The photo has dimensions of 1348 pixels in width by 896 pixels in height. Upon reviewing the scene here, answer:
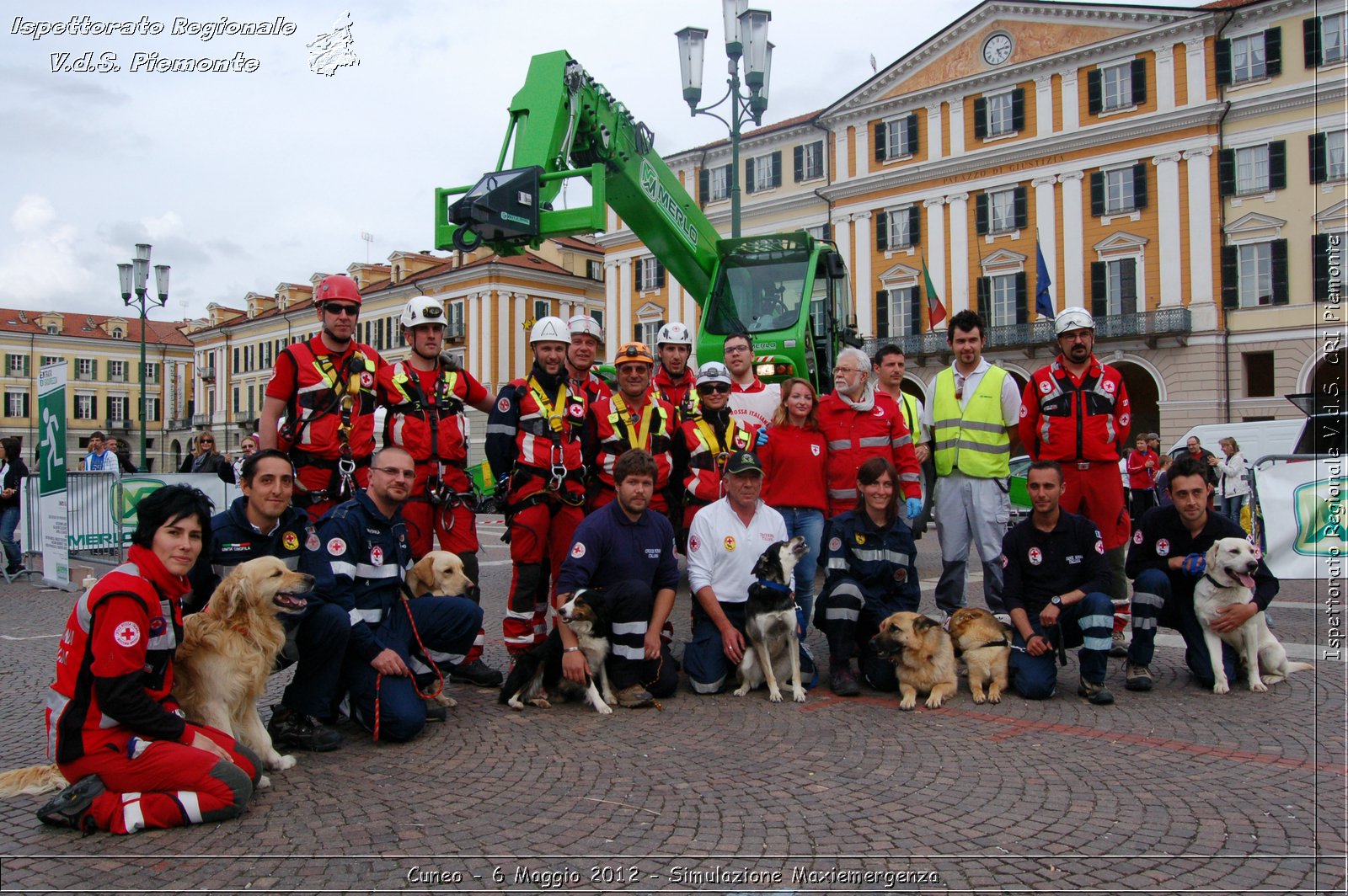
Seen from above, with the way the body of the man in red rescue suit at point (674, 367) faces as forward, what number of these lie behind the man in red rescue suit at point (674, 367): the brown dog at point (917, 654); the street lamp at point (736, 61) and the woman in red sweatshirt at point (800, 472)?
1

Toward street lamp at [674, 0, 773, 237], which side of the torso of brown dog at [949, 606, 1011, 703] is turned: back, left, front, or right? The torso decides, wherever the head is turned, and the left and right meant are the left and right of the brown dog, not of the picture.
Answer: back

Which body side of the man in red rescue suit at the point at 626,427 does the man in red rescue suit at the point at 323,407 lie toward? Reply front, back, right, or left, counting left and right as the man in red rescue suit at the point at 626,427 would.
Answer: right

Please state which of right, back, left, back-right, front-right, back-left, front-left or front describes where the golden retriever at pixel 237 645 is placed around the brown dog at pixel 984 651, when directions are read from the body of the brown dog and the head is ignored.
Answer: front-right

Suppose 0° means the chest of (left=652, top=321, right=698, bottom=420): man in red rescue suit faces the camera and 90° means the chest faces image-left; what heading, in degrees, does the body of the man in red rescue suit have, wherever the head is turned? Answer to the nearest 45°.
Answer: approximately 0°

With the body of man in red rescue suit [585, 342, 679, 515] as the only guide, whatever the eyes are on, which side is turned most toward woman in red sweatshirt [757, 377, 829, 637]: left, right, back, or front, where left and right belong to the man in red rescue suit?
left

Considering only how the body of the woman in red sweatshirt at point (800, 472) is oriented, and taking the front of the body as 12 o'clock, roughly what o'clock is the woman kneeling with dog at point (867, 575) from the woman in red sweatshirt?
The woman kneeling with dog is roughly at 11 o'clock from the woman in red sweatshirt.

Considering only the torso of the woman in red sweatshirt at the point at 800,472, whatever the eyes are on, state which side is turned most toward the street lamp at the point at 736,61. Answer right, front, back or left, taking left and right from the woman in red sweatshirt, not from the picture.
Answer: back

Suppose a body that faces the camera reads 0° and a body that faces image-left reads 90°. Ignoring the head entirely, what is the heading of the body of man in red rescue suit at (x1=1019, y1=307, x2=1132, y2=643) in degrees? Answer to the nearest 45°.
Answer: approximately 0°

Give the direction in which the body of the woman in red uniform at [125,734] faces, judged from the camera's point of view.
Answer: to the viewer's right

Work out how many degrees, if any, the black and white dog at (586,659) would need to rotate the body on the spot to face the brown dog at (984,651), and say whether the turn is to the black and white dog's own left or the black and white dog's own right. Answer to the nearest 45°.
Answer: approximately 45° to the black and white dog's own left

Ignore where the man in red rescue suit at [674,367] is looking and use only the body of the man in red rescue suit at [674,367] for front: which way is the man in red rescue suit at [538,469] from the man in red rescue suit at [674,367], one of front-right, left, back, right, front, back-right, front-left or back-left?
front-right
